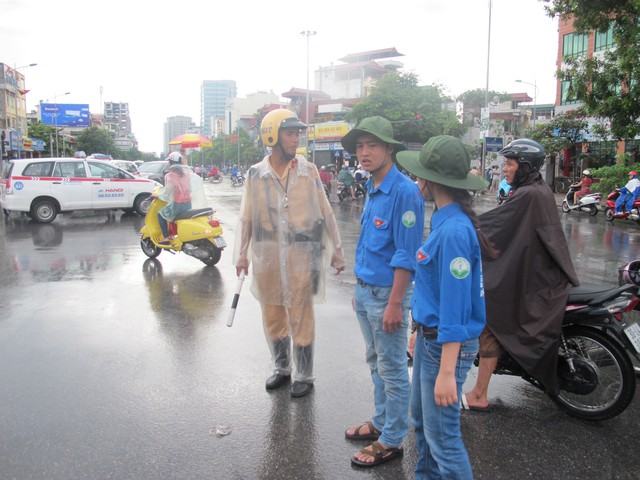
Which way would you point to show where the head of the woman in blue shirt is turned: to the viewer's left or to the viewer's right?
to the viewer's left

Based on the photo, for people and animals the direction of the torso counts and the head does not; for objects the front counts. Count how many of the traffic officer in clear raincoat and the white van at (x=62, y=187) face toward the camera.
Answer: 1

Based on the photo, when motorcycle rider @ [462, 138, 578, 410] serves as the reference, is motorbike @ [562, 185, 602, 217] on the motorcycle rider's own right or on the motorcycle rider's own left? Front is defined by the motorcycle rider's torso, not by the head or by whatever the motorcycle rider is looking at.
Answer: on the motorcycle rider's own right

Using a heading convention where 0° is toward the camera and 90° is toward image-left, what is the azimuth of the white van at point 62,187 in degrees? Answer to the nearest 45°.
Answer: approximately 270°

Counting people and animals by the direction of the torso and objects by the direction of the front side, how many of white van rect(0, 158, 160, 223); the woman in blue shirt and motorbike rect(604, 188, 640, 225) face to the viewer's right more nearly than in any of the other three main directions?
1

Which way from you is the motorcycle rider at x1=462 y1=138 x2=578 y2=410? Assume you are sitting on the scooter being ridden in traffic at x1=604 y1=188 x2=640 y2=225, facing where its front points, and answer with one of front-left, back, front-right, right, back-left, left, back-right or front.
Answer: left

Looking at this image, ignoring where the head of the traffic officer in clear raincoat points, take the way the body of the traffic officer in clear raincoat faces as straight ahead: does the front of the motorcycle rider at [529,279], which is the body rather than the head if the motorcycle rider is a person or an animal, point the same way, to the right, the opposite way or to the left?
to the right

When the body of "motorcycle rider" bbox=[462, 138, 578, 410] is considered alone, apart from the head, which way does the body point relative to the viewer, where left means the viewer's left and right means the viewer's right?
facing to the left of the viewer

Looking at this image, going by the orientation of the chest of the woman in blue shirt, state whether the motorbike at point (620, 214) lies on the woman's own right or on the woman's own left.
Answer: on the woman's own right

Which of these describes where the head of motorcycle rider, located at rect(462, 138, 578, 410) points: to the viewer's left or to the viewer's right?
to the viewer's left

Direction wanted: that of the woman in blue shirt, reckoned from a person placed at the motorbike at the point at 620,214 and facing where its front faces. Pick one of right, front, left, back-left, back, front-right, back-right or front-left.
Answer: left

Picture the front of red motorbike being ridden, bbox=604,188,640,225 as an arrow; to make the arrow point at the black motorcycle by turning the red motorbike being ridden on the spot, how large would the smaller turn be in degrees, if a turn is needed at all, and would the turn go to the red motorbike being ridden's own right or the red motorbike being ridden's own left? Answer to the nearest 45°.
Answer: approximately 90° to the red motorbike being ridden's own left
